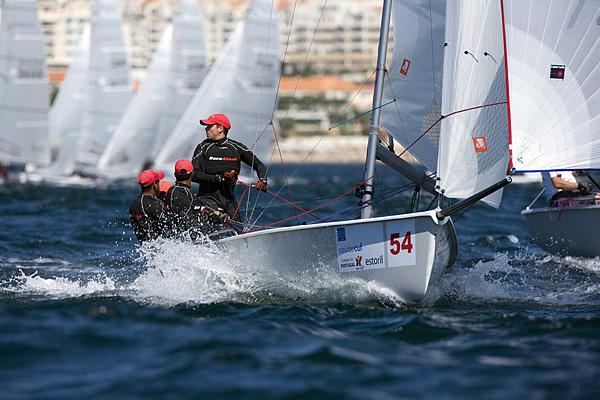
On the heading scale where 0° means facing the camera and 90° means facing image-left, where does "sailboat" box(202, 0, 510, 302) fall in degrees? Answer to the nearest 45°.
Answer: approximately 315°

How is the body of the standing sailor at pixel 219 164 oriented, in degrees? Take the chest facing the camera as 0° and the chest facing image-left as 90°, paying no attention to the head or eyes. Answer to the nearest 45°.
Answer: approximately 0°

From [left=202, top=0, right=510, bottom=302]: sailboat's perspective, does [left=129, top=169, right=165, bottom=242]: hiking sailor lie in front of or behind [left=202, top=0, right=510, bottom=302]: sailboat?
behind

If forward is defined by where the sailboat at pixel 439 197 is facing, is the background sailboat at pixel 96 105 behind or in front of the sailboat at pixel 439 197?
behind

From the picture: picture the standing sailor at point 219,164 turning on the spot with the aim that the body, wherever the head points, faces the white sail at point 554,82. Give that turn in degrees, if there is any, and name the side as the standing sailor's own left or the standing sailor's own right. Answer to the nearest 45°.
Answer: approximately 90° to the standing sailor's own left
